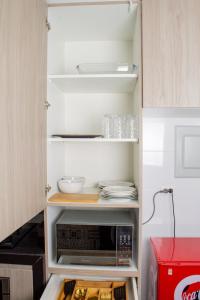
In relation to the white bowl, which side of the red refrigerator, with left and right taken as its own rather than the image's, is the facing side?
right

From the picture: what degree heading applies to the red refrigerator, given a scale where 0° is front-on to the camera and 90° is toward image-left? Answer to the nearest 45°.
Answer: approximately 0°

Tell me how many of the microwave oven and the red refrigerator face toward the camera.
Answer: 2

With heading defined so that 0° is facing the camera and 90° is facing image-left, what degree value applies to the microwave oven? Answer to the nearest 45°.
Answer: approximately 0°
